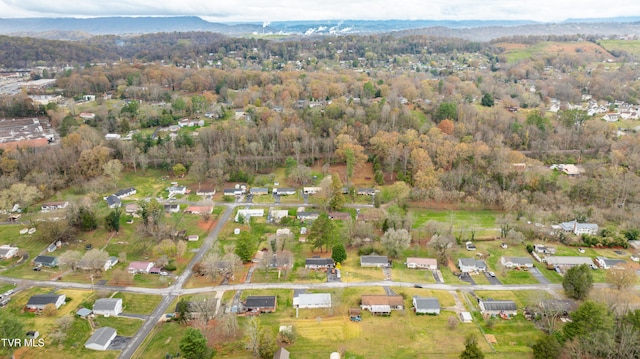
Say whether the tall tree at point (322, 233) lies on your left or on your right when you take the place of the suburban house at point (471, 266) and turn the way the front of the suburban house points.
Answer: on your right

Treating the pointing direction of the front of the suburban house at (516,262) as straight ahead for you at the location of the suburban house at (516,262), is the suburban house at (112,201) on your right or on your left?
on your right

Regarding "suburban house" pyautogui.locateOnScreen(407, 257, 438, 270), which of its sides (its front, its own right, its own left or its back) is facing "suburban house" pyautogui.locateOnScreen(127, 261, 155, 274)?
right

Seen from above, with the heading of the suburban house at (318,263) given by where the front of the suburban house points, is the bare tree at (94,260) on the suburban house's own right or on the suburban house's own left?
on the suburban house's own right

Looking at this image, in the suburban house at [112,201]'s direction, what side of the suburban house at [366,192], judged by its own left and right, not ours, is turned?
right

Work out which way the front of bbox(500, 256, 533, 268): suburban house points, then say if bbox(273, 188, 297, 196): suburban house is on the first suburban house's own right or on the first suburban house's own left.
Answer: on the first suburban house's own right

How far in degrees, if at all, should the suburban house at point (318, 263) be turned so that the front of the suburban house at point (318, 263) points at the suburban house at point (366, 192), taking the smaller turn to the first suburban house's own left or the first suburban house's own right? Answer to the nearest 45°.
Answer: approximately 180°

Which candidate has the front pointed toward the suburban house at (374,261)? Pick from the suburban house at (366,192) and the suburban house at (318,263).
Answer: the suburban house at (366,192)

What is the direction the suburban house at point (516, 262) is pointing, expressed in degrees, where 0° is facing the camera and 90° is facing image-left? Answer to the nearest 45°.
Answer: approximately 0°

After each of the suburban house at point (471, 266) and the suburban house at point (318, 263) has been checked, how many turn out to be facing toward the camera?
2

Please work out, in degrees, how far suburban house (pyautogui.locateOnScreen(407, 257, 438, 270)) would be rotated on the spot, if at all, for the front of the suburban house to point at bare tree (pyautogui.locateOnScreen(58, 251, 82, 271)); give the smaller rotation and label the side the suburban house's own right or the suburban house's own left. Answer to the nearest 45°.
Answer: approximately 90° to the suburban house's own right
